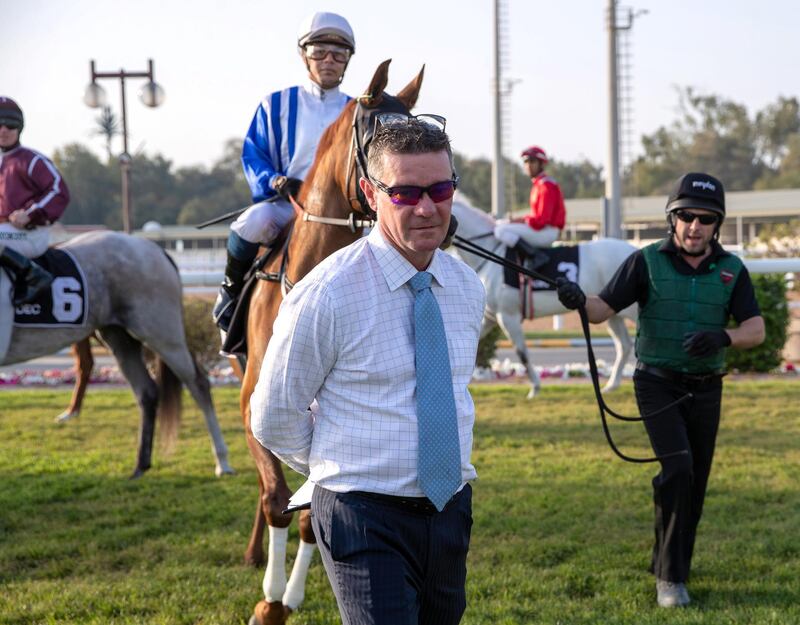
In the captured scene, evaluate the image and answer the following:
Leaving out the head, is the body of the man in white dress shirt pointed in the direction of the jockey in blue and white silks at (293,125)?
no

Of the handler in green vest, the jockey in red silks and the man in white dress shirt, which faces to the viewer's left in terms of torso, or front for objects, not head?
the jockey in red silks

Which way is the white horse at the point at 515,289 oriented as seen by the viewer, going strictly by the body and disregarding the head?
to the viewer's left

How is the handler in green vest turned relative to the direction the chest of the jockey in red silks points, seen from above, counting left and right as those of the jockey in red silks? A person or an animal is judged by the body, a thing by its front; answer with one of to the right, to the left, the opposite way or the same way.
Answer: to the left

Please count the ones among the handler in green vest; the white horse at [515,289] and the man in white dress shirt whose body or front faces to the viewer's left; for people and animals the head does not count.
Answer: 1

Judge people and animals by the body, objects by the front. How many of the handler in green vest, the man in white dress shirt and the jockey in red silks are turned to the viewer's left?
1

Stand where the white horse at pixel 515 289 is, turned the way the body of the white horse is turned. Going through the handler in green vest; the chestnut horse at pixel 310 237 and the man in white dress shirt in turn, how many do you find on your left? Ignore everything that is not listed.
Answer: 3

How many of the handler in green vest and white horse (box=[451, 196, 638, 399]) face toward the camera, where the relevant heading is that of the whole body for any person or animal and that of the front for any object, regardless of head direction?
1

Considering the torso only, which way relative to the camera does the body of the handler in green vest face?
toward the camera

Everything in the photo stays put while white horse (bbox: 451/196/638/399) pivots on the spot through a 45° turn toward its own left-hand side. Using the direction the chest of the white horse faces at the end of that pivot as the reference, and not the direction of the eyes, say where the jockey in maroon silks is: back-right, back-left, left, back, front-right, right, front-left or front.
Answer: front

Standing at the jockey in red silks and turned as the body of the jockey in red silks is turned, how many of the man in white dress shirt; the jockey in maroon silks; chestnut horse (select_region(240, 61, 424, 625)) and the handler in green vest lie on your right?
0

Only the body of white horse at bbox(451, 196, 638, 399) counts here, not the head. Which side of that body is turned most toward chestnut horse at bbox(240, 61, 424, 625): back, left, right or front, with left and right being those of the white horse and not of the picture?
left

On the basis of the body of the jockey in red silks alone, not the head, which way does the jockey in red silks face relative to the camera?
to the viewer's left

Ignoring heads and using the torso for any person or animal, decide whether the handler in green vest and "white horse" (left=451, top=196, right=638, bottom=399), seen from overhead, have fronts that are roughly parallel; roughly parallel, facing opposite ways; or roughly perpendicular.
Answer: roughly perpendicular

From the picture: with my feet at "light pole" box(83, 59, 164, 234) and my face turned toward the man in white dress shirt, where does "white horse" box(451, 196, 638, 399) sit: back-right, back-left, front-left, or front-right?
front-left

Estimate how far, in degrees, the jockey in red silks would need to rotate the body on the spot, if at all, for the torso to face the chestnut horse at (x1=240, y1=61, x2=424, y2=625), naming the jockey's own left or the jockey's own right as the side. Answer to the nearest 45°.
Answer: approximately 90° to the jockey's own left

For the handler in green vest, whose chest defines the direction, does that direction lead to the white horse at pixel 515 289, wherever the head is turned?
no

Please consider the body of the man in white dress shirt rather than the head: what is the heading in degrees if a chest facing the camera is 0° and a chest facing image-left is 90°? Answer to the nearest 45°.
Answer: approximately 315°

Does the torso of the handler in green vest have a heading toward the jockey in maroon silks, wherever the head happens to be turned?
no

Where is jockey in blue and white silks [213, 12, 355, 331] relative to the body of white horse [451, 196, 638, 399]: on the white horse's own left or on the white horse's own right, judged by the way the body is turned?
on the white horse's own left

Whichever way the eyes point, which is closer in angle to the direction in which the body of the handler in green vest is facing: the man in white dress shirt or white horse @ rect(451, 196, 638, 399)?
the man in white dress shirt
